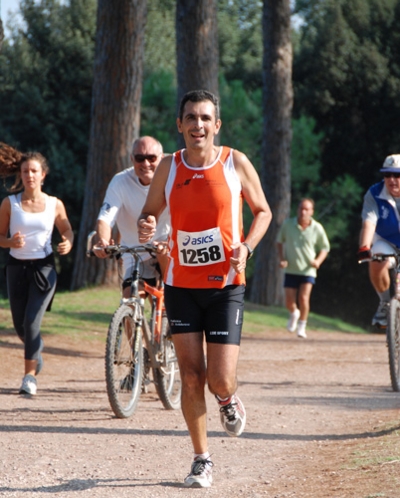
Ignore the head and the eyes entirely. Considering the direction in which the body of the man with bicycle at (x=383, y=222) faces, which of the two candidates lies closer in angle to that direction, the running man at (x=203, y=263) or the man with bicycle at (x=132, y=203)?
the running man

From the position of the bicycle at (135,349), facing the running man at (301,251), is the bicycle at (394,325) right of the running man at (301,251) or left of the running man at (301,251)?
right

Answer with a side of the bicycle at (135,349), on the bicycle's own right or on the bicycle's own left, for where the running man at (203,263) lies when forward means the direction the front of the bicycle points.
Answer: on the bicycle's own left

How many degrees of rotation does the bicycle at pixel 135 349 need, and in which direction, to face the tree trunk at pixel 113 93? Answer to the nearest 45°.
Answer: approximately 135° to its right

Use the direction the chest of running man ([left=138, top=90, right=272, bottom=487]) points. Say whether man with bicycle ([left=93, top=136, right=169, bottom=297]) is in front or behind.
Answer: behind

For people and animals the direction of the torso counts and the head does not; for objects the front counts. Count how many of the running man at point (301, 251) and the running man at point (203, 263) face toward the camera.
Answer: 2

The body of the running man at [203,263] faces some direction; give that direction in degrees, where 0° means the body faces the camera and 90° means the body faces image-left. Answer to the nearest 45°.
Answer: approximately 0°
